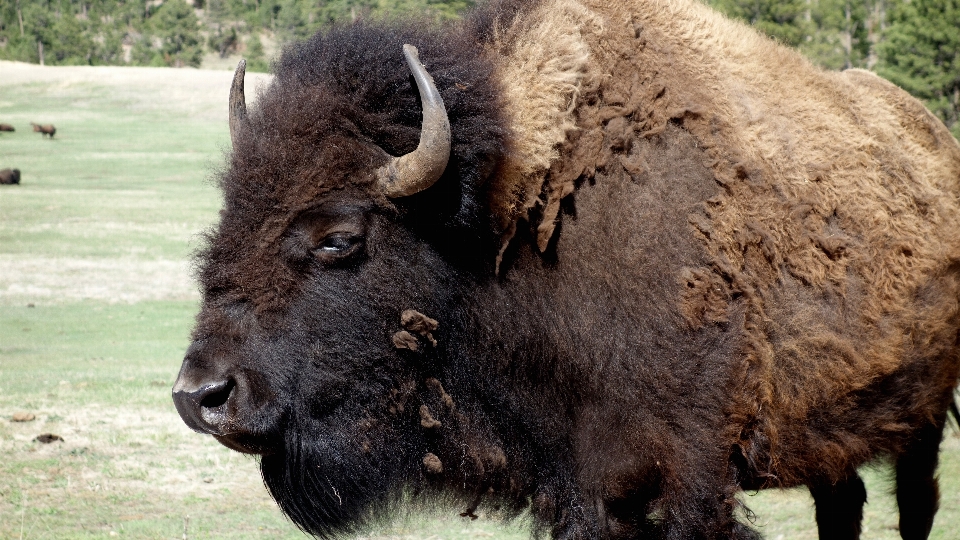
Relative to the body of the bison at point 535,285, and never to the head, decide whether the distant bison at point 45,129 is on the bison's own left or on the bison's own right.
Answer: on the bison's own right

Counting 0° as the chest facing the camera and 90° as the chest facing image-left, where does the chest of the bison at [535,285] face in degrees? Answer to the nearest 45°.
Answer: approximately 45°

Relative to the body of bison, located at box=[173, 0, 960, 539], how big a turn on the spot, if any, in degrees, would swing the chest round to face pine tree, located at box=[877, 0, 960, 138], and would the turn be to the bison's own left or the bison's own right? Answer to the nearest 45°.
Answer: approximately 135° to the bison's own right

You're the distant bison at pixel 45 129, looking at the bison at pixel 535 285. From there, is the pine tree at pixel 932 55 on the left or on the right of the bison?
left

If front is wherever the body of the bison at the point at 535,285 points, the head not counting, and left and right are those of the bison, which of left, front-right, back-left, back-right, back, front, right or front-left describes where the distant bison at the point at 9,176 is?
right

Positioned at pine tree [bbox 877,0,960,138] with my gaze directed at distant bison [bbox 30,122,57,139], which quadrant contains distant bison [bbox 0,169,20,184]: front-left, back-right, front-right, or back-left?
front-left

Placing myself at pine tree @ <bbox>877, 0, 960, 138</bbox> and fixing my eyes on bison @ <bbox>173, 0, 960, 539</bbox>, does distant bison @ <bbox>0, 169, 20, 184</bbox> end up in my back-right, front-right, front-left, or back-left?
front-right
